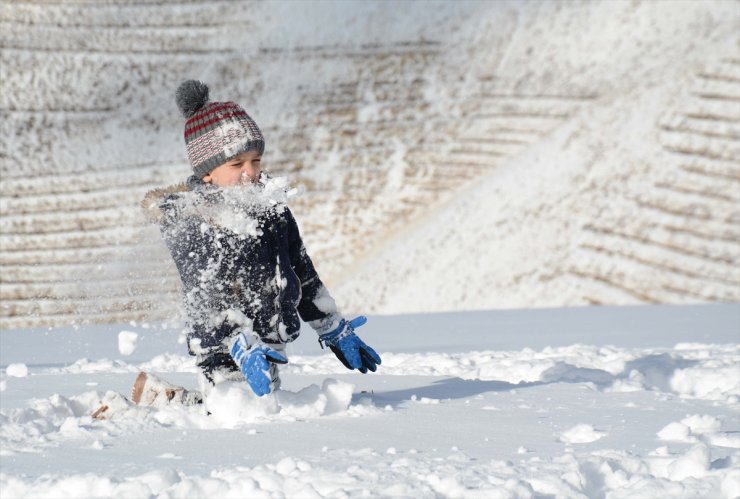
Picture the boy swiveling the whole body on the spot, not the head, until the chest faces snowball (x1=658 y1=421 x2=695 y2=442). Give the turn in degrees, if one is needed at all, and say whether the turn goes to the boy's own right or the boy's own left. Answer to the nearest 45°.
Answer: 0° — they already face it

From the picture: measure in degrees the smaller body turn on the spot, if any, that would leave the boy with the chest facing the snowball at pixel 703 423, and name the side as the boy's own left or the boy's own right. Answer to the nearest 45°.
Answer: approximately 45° to the boy's own left

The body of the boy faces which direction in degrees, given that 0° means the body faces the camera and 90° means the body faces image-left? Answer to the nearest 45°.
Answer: approximately 315°

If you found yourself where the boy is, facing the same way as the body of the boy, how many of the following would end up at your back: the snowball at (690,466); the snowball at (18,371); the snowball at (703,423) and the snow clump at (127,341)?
2

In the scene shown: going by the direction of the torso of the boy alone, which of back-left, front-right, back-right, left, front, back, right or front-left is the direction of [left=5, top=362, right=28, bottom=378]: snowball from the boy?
back

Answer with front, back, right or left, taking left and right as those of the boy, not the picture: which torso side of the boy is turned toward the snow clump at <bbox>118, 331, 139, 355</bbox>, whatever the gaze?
back

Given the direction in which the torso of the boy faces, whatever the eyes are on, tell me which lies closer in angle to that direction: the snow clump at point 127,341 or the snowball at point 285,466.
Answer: the snowball
